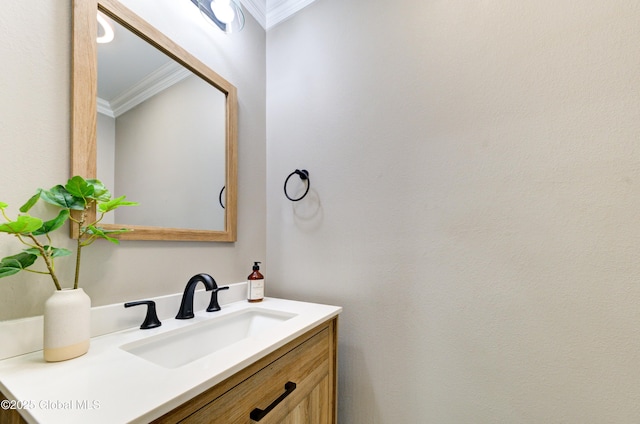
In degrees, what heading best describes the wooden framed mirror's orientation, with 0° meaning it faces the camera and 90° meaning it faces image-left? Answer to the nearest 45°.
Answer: approximately 315°

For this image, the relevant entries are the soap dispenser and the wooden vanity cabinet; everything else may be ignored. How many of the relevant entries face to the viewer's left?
0

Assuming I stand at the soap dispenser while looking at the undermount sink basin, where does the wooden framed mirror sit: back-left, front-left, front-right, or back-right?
front-right

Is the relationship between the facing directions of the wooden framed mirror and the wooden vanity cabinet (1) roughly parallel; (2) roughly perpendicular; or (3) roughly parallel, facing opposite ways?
roughly parallel

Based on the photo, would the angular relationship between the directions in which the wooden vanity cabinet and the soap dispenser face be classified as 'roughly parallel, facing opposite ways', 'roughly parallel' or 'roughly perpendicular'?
roughly parallel

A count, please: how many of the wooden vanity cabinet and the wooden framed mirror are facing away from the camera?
0

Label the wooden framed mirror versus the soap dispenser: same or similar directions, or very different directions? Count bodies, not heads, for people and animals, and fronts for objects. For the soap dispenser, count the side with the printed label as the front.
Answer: same or similar directions

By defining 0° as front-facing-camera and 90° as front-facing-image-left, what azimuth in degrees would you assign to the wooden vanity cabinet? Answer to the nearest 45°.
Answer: approximately 315°

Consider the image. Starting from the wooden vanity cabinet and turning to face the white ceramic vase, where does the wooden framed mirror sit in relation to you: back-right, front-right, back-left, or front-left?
front-right
